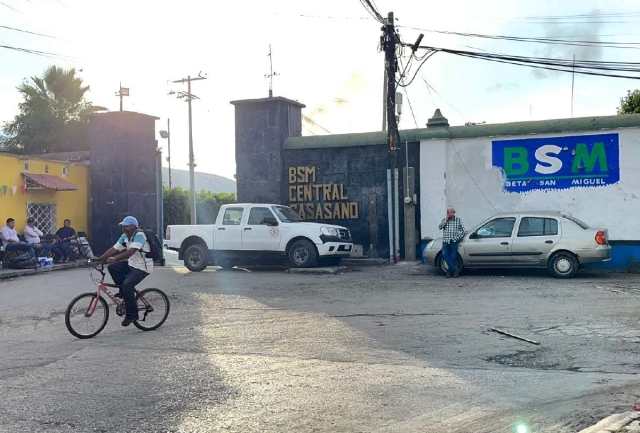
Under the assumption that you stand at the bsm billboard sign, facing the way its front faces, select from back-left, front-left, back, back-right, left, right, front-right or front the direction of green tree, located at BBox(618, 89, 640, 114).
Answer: back

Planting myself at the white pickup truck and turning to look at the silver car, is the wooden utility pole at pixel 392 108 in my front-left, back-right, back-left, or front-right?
front-left

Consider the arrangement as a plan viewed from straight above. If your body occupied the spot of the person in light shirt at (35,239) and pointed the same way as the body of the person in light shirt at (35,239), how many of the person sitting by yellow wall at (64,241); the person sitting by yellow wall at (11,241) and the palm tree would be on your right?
1

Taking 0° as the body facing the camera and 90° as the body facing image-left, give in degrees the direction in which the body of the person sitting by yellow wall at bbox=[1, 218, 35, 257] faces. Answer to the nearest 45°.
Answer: approximately 270°

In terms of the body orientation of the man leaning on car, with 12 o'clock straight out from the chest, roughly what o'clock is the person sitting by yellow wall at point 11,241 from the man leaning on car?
The person sitting by yellow wall is roughly at 3 o'clock from the man leaning on car.

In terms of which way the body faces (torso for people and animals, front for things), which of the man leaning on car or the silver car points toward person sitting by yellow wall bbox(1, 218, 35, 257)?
the silver car

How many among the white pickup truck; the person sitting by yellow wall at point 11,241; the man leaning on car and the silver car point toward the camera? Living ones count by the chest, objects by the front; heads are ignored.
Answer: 1

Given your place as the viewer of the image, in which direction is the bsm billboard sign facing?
facing the viewer

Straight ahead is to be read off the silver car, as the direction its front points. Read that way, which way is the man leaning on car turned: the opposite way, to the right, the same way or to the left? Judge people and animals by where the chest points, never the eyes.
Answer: to the left

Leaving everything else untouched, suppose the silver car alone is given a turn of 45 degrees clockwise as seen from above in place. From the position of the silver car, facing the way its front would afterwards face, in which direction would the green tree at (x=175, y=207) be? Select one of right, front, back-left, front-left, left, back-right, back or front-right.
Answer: front

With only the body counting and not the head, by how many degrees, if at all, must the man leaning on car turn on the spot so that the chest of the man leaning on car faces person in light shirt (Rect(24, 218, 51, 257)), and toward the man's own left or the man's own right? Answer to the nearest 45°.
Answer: approximately 90° to the man's own right

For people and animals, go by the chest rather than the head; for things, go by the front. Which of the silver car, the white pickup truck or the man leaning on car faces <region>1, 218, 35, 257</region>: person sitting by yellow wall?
the silver car

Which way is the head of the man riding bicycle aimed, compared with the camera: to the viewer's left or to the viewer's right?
to the viewer's left

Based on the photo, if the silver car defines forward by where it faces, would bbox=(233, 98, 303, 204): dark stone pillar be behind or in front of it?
in front

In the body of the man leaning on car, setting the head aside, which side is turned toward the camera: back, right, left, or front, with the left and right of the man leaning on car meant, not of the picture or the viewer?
front

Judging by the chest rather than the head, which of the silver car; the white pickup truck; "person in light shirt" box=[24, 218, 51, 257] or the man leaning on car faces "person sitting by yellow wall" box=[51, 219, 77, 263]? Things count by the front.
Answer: the silver car
